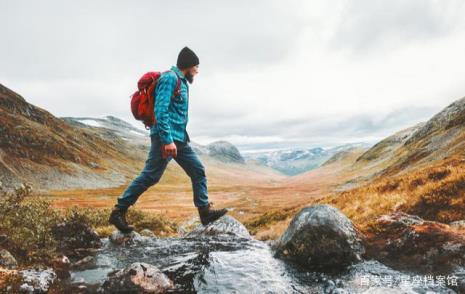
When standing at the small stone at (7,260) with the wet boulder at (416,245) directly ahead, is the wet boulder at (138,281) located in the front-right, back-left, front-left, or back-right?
front-right

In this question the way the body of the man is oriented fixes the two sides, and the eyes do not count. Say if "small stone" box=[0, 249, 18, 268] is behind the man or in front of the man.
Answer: behind

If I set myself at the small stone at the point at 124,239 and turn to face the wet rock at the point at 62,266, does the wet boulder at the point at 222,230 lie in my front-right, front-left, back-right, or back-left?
back-left

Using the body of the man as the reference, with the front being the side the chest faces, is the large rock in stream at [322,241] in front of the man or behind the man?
in front

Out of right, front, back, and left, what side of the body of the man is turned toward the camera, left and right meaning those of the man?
right

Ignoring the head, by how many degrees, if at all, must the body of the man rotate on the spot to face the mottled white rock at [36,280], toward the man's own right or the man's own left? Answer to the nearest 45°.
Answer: approximately 135° to the man's own right

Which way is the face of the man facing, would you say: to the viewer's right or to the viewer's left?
to the viewer's right
